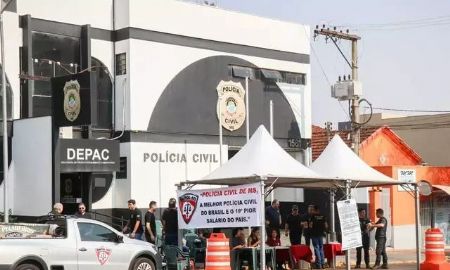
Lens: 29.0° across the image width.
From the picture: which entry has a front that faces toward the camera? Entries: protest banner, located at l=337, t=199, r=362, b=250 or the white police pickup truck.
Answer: the protest banner

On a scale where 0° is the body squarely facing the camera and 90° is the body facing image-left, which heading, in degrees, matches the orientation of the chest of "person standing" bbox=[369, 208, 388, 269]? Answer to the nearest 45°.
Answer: approximately 90°

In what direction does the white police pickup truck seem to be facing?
to the viewer's right

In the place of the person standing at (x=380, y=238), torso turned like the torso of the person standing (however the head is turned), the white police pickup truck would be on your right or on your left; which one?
on your left

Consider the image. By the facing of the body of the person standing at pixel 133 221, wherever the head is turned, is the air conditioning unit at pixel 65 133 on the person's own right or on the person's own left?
on the person's own right

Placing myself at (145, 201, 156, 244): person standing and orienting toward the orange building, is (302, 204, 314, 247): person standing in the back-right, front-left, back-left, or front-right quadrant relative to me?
front-right

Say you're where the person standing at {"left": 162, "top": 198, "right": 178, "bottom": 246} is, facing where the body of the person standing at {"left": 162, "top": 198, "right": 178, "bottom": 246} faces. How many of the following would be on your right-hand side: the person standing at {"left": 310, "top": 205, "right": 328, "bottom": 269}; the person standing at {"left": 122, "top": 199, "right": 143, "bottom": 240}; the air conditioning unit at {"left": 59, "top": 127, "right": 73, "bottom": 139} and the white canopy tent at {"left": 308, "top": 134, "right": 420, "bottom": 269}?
2
